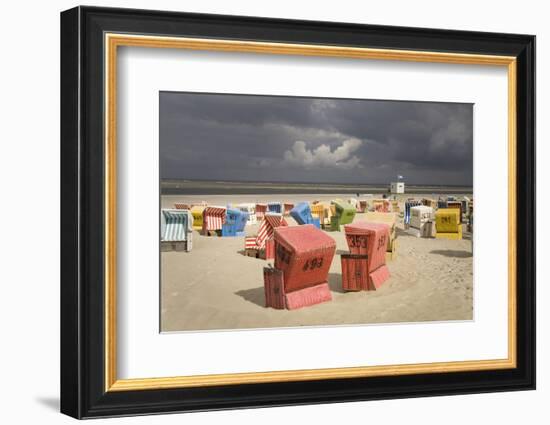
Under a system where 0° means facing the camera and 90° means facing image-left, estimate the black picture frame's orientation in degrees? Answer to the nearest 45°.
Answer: approximately 315°
